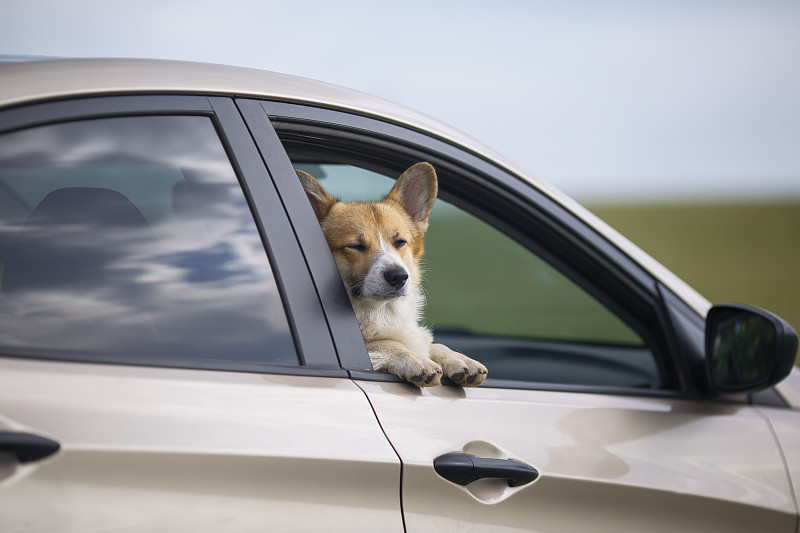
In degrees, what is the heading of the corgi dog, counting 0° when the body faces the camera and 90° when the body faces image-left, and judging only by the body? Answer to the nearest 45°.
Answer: approximately 315°

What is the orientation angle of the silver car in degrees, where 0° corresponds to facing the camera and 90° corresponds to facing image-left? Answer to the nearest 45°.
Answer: approximately 270°
